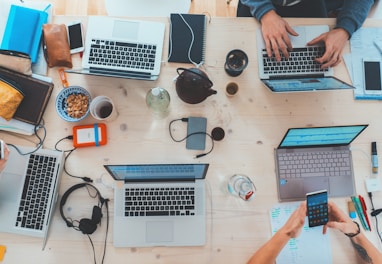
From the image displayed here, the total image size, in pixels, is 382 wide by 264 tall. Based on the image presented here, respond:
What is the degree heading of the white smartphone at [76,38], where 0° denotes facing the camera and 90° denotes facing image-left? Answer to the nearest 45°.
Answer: approximately 0°

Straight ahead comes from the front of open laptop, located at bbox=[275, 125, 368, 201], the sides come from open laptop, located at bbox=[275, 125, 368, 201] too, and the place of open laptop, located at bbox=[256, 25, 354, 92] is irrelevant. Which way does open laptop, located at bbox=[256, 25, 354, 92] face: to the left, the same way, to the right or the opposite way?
the opposite way

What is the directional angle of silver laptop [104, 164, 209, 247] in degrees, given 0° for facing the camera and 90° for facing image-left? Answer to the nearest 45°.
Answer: approximately 0°

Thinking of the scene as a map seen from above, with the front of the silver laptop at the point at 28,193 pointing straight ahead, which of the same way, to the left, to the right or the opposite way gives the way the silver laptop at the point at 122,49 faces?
to the right

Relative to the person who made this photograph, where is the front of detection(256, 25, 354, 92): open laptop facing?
facing away from the viewer
